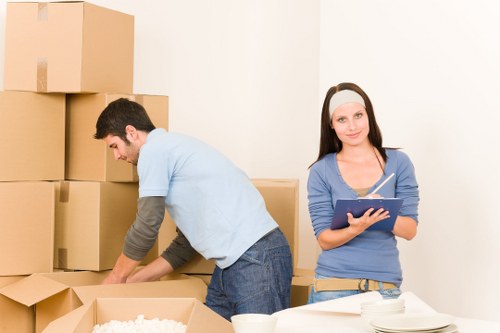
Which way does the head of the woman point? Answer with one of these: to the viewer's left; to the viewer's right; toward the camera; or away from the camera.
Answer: toward the camera

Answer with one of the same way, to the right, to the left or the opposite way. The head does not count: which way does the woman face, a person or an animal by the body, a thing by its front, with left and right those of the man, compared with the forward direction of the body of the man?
to the left

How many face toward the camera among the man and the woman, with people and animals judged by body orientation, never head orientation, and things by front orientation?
1

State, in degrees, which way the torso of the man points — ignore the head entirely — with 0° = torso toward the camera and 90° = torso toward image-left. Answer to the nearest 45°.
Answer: approximately 90°

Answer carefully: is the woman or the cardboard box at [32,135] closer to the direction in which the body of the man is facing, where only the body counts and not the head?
the cardboard box

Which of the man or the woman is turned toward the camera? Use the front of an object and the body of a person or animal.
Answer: the woman

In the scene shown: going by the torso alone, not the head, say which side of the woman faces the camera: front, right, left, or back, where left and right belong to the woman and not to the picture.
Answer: front

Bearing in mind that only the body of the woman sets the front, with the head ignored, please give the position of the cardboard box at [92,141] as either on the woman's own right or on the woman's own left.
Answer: on the woman's own right

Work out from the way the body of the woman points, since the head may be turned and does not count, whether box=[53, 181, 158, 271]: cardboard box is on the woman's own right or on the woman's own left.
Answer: on the woman's own right

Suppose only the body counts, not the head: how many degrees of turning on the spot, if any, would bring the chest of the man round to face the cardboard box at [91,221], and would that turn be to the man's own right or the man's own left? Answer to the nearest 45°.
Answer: approximately 45° to the man's own right

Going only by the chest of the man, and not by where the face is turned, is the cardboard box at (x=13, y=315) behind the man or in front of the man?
in front

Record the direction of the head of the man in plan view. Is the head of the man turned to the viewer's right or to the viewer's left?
to the viewer's left

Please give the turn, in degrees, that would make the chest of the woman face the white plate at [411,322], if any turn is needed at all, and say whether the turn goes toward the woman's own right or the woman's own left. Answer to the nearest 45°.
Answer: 0° — they already face it

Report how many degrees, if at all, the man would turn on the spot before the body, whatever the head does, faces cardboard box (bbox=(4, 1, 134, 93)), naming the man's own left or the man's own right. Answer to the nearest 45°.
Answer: approximately 45° to the man's own right

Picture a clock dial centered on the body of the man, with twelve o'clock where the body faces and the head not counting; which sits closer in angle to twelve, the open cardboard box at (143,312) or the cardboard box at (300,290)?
the open cardboard box

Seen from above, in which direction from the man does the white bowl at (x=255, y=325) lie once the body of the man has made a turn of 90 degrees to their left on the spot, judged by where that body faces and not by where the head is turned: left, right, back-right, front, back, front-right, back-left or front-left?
front
